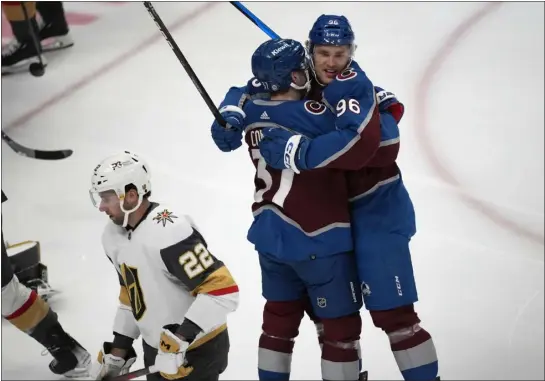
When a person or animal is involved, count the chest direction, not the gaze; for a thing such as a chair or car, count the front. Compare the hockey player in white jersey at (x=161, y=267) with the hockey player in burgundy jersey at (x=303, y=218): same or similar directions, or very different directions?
very different directions

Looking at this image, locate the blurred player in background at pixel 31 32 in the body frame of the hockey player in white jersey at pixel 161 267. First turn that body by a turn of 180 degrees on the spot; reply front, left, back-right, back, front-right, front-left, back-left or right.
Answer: front-left

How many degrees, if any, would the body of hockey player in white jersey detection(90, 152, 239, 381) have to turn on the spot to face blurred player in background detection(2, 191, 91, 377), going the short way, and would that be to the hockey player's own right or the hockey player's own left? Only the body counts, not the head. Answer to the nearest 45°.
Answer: approximately 90° to the hockey player's own right

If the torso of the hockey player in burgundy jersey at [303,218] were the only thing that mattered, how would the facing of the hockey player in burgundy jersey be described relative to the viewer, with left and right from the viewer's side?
facing away from the viewer and to the right of the viewer

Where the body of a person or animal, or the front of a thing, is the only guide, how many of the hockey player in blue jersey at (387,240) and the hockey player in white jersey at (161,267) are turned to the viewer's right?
0

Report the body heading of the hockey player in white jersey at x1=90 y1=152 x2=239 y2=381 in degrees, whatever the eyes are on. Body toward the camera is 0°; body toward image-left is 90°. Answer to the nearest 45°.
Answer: approximately 45°

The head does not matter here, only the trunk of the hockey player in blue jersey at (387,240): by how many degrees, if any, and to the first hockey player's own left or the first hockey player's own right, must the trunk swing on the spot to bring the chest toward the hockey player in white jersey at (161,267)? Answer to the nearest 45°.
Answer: approximately 45° to the first hockey player's own right

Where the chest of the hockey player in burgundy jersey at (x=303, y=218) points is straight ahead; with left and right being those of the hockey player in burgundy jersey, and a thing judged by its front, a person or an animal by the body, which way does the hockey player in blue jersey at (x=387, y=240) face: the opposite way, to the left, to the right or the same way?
the opposite way
